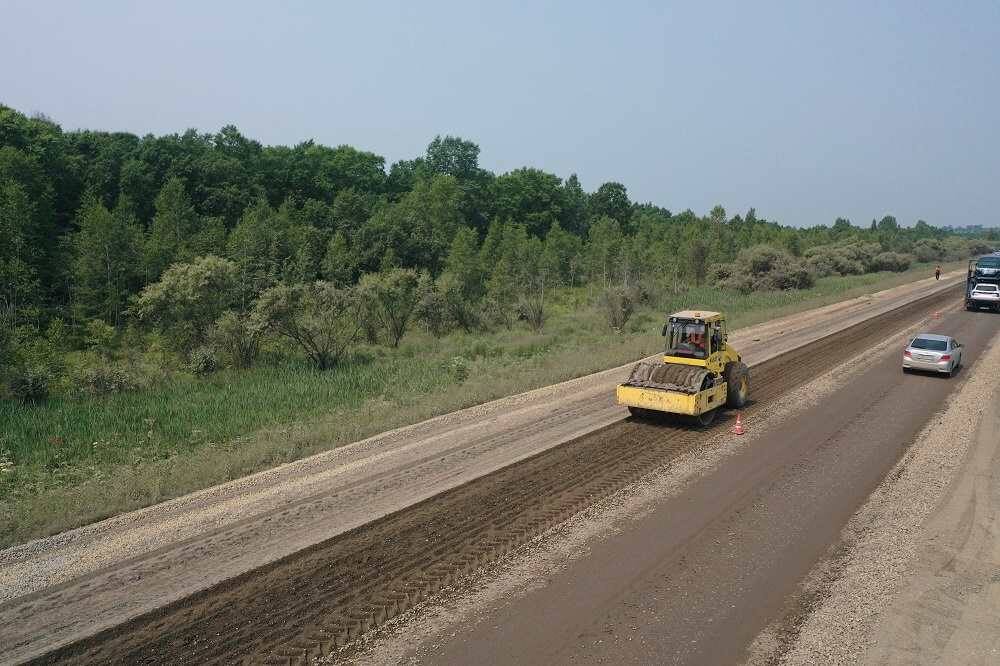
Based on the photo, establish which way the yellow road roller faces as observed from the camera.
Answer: facing the viewer and to the left of the viewer

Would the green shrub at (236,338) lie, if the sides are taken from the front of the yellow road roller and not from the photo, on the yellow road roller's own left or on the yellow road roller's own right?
on the yellow road roller's own right

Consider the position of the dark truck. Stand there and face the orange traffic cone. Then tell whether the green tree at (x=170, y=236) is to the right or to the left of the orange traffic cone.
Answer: right

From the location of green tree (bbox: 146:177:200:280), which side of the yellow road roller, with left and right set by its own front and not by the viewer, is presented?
right

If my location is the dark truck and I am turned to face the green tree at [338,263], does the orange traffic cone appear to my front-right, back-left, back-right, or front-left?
front-left

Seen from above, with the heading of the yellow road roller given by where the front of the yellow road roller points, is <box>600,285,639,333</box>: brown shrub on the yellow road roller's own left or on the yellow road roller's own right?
on the yellow road roller's own right

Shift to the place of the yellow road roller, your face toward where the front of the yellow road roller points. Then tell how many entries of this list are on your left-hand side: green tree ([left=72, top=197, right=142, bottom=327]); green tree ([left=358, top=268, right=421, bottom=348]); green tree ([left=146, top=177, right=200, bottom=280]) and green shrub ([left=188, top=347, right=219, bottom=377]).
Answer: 0

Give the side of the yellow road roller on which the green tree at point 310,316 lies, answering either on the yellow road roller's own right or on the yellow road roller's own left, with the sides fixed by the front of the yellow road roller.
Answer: on the yellow road roller's own right
